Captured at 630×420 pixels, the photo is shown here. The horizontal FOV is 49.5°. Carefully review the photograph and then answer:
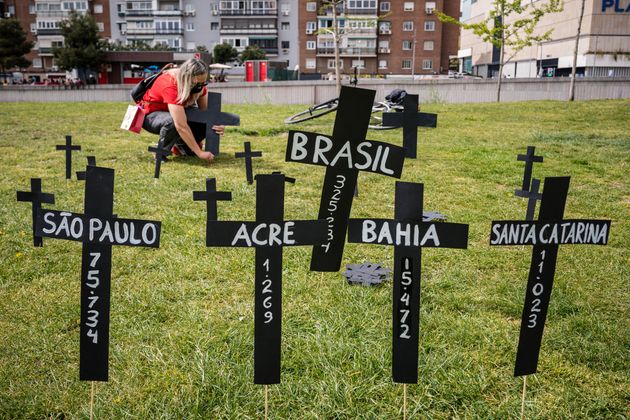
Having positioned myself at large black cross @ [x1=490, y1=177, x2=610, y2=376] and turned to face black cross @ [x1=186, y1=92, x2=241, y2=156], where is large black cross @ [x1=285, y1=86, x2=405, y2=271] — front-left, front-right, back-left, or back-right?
front-left

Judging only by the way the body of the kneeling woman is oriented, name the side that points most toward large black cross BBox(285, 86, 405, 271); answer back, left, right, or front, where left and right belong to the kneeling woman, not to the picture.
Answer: right

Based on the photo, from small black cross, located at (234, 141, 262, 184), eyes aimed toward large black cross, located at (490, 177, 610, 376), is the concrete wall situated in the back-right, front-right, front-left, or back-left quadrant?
back-left

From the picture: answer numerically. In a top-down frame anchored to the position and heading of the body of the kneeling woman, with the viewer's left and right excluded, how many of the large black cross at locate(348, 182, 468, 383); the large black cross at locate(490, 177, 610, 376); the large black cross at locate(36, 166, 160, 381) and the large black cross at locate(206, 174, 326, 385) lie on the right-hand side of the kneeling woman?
4

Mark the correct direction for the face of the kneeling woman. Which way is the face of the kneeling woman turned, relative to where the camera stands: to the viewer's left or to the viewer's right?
to the viewer's right

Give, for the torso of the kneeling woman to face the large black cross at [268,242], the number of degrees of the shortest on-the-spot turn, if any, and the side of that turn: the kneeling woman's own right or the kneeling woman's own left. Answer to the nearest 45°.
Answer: approximately 90° to the kneeling woman's own right

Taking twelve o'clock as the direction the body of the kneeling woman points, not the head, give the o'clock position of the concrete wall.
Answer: The concrete wall is roughly at 10 o'clock from the kneeling woman.

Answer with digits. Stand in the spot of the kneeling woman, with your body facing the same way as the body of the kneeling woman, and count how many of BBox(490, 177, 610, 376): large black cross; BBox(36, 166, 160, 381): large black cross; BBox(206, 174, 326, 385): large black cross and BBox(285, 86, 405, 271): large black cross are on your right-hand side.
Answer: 4

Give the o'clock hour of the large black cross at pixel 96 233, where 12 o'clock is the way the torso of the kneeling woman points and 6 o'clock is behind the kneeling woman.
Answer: The large black cross is roughly at 3 o'clock from the kneeling woman.

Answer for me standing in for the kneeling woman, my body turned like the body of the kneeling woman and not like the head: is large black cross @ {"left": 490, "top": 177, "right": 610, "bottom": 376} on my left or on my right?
on my right

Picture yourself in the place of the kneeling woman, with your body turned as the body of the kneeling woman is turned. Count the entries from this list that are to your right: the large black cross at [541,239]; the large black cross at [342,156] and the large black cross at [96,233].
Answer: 3

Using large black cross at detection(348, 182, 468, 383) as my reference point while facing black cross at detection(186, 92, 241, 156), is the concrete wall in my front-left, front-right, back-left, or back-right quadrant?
front-right

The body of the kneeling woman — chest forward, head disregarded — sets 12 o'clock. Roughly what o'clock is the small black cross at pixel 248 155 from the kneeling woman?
The small black cross is roughly at 2 o'clock from the kneeling woman.

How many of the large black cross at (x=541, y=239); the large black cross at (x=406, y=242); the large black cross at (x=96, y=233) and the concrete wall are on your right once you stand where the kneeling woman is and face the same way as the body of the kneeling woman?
3

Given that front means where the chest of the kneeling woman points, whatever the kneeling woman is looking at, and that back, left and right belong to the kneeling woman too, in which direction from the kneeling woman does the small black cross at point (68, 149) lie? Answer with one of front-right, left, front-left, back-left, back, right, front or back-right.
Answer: back-right

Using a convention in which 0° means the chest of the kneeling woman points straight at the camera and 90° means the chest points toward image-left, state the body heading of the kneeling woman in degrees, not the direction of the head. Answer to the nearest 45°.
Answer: approximately 270°
